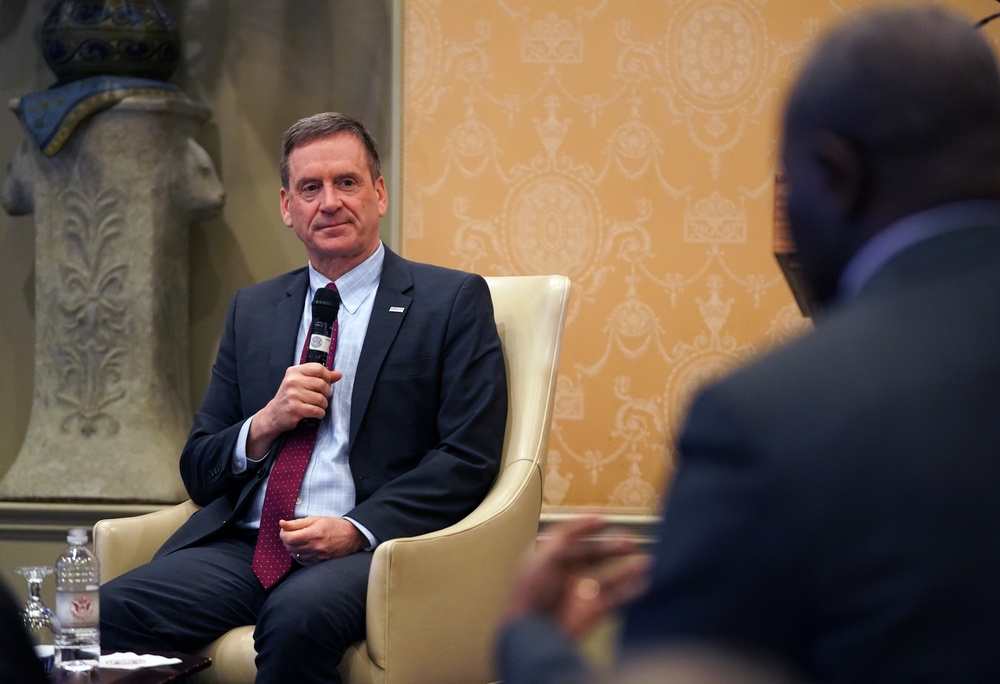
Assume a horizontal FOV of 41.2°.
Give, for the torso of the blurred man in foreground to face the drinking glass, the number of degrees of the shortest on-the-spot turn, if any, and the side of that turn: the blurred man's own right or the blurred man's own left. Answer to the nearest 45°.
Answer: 0° — they already face it

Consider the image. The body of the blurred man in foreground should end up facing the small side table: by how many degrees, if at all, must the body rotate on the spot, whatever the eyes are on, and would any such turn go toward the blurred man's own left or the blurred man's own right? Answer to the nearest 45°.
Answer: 0° — they already face it

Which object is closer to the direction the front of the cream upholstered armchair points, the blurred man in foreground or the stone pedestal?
the blurred man in foreground

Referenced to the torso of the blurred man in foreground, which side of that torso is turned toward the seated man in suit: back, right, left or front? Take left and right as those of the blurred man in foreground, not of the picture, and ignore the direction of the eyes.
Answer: front

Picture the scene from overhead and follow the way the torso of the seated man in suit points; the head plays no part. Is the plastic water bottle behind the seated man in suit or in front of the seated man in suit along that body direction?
in front

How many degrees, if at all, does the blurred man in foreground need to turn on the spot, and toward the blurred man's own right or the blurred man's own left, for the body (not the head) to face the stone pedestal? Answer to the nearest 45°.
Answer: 0° — they already face it

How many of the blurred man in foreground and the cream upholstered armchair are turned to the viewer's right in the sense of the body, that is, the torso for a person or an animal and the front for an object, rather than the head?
0

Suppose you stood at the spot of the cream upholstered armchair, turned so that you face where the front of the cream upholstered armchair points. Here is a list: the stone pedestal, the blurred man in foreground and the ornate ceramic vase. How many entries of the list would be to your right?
2

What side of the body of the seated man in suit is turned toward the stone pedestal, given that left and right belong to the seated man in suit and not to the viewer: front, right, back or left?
right

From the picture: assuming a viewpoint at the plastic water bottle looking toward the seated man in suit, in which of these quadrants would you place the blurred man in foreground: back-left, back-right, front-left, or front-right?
back-right

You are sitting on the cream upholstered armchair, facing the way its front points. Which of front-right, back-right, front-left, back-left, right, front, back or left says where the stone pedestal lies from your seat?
right

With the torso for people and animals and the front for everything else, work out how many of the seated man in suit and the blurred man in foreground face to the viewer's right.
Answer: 0

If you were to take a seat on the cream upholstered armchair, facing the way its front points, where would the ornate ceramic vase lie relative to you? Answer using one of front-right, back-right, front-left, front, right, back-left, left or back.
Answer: right

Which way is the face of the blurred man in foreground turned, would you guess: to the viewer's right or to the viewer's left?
to the viewer's left

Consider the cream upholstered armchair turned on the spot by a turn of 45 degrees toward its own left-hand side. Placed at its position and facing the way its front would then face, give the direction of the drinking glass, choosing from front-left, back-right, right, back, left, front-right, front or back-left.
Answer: right
